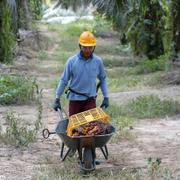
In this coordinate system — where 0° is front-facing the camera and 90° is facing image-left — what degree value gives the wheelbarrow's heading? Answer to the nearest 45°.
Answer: approximately 0°

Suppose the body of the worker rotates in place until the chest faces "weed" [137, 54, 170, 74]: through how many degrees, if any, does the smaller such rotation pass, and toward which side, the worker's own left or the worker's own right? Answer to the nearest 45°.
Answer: approximately 180°

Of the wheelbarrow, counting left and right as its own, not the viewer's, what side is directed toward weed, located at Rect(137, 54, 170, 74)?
back

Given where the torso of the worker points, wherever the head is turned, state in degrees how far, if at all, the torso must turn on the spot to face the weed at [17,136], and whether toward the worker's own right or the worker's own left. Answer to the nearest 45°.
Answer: approximately 135° to the worker's own right

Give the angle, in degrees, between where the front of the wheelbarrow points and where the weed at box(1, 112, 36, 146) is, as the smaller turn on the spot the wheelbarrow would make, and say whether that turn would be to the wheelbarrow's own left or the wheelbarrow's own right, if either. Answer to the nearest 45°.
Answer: approximately 135° to the wheelbarrow's own right
